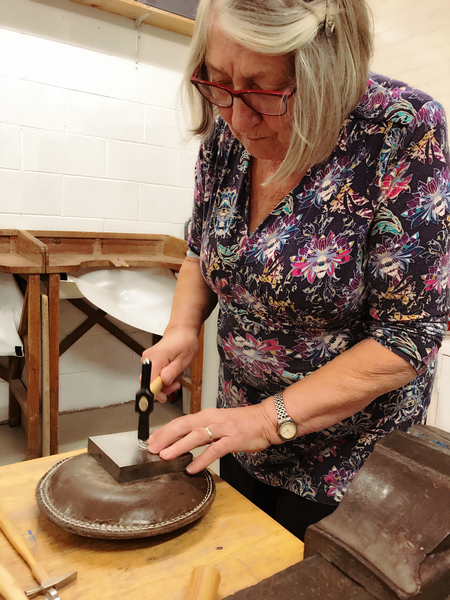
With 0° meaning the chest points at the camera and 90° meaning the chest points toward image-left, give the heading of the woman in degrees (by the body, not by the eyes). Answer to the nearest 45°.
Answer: approximately 45°
